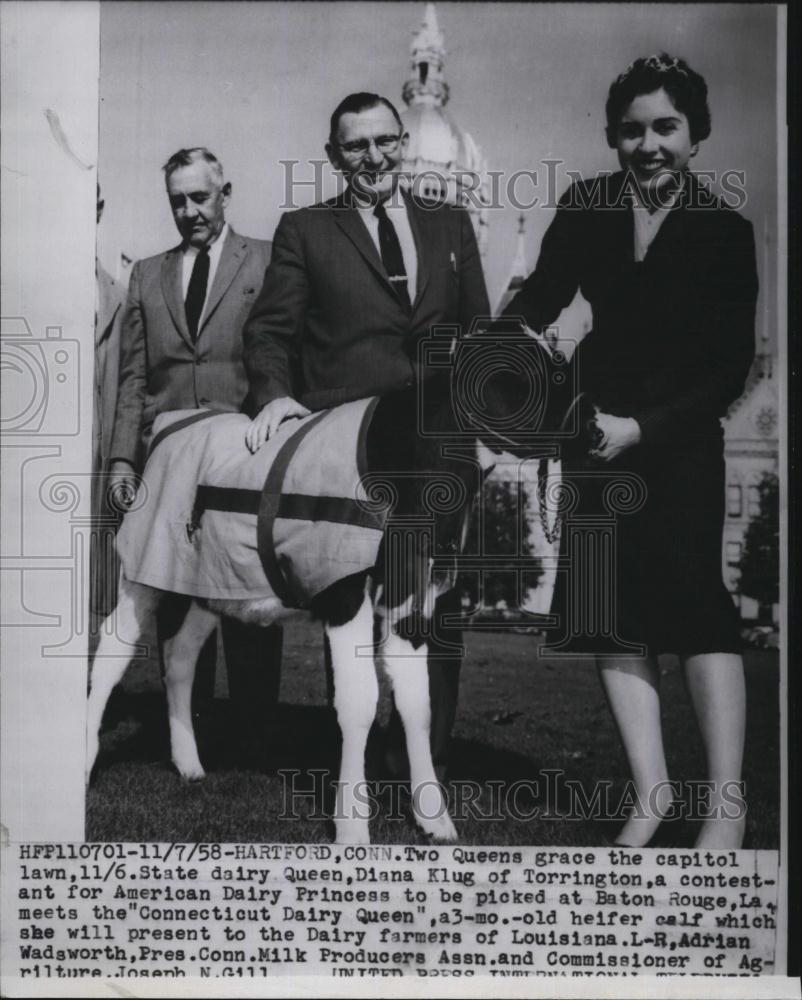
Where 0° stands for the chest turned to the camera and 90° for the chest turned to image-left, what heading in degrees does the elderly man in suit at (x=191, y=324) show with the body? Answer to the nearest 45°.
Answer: approximately 0°

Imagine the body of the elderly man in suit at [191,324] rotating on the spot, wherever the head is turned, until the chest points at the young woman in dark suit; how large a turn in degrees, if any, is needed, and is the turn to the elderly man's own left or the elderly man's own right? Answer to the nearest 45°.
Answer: approximately 90° to the elderly man's own left

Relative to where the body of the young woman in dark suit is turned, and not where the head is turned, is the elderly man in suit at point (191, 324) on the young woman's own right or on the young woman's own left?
on the young woman's own right

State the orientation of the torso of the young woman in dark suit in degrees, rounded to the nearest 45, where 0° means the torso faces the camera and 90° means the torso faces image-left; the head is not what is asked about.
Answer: approximately 0°

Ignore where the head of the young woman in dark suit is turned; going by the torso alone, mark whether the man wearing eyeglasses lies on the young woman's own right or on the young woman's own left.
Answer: on the young woman's own right
